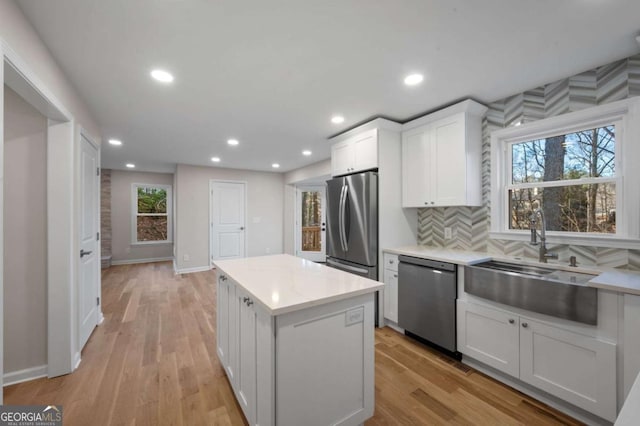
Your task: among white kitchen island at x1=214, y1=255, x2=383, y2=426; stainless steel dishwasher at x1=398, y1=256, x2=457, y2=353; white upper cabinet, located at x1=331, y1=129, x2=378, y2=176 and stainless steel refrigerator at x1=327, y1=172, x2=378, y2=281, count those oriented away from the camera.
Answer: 0

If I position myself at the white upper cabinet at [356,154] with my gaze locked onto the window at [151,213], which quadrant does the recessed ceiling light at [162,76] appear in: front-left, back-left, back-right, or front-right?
front-left

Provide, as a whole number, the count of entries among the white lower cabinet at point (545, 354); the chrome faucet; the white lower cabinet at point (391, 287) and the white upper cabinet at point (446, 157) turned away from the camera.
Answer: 0

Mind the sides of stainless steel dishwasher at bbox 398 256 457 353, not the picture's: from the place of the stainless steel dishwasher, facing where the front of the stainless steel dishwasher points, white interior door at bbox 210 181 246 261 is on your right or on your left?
on your right

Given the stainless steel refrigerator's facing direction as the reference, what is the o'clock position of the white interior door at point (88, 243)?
The white interior door is roughly at 1 o'clock from the stainless steel refrigerator.

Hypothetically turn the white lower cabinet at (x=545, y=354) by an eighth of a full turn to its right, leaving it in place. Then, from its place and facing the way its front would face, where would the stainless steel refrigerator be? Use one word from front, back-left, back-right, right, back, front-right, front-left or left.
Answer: front

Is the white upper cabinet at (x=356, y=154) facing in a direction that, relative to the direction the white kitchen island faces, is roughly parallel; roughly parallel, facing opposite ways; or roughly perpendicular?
roughly parallel

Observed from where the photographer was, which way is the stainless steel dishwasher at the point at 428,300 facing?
facing the viewer and to the left of the viewer

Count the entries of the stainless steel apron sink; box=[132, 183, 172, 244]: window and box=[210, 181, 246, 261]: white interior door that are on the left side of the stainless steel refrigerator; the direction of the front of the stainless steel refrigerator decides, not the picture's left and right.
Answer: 1
